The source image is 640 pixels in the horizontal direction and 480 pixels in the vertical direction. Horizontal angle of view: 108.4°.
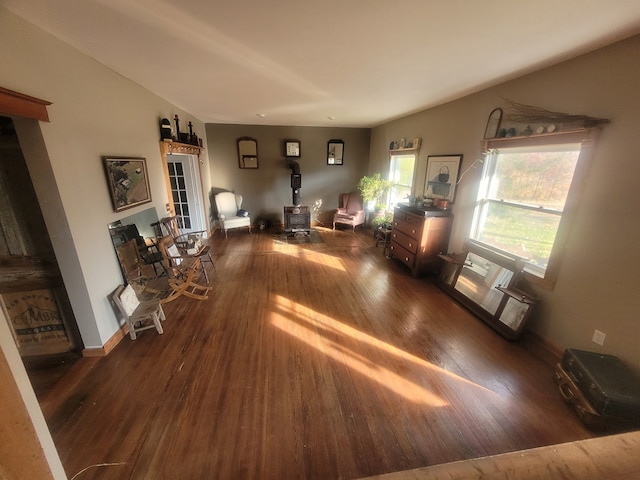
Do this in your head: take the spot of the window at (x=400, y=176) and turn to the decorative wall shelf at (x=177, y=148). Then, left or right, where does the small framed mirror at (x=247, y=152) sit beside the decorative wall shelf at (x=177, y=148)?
right

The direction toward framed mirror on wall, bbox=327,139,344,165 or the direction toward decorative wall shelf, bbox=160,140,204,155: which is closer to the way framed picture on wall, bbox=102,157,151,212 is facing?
the framed mirror on wall

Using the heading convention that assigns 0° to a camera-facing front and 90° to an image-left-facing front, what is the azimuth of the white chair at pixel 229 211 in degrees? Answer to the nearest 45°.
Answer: approximately 315°

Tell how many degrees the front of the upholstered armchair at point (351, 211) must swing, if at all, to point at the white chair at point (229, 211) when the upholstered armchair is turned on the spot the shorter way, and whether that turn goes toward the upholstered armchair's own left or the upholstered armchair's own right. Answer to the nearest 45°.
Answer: approximately 45° to the upholstered armchair's own right

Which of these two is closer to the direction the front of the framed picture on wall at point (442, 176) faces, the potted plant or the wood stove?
the wood stove

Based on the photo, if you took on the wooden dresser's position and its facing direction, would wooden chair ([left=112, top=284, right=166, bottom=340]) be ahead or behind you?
ahead

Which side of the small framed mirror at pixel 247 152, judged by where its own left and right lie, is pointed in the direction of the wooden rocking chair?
front

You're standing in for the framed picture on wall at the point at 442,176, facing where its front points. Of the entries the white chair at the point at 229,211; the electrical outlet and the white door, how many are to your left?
1

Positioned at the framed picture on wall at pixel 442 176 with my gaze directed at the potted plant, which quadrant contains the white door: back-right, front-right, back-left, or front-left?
front-left

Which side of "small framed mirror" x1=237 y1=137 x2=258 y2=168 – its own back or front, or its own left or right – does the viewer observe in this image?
front

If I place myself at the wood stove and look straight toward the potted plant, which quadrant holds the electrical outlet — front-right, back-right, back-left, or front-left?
front-right

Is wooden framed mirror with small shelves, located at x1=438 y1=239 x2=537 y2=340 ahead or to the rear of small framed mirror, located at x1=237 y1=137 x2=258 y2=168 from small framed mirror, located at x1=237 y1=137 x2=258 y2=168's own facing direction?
ahead

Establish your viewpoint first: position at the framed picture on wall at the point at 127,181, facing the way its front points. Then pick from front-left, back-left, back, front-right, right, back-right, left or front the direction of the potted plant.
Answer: front-left

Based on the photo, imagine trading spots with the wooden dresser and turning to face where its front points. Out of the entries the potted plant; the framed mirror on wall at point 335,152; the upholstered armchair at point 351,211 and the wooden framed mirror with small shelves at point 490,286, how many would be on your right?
3

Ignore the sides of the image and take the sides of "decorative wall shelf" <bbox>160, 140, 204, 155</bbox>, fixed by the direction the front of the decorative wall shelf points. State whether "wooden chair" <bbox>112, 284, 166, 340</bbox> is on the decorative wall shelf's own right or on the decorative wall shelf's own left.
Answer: on the decorative wall shelf's own right

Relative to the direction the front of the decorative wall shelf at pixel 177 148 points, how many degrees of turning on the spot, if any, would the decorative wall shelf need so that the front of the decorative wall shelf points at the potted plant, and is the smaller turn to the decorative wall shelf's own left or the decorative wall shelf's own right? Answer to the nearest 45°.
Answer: approximately 45° to the decorative wall shelf's own left

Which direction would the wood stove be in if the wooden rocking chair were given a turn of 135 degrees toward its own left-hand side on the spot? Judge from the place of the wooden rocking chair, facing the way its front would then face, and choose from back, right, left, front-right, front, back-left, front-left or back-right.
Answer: front-right
